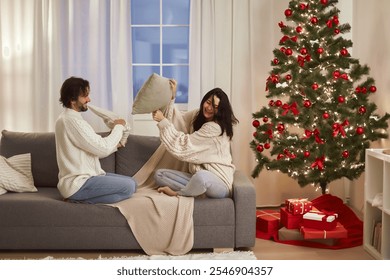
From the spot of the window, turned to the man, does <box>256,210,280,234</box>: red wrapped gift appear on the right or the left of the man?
left

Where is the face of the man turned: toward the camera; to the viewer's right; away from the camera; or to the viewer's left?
to the viewer's right

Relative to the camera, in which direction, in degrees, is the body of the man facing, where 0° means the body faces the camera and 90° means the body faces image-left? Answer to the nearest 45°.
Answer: approximately 270°

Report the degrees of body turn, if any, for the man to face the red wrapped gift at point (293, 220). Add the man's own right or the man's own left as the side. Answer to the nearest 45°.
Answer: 0° — they already face it

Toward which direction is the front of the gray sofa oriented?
toward the camera

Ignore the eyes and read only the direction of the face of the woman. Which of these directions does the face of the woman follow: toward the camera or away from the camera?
toward the camera

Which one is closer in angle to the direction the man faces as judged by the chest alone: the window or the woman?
the woman

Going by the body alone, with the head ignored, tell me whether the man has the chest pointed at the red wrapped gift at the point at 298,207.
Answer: yes

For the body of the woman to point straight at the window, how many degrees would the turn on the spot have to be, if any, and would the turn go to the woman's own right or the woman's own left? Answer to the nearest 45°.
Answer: approximately 90° to the woman's own right

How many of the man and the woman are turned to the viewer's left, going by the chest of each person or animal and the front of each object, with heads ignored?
1

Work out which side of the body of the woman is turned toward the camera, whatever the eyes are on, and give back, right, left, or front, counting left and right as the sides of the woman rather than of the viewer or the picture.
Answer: left

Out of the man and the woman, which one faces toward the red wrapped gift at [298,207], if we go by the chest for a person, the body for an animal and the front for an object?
the man

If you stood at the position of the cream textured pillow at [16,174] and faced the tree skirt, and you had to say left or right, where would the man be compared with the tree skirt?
right

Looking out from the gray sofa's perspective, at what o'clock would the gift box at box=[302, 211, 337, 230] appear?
The gift box is roughly at 9 o'clock from the gray sofa.

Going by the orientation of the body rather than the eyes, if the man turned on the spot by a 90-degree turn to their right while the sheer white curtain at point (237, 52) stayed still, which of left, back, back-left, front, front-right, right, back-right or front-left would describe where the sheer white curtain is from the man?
back-left

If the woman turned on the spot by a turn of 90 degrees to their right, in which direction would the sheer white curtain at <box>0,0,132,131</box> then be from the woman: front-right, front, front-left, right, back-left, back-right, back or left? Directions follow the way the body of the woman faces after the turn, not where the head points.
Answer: front-left

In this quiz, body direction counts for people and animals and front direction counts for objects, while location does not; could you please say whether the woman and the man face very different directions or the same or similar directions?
very different directions
